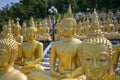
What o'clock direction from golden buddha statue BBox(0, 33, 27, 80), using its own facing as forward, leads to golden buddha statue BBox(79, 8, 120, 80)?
golden buddha statue BBox(79, 8, 120, 80) is roughly at 8 o'clock from golden buddha statue BBox(0, 33, 27, 80).

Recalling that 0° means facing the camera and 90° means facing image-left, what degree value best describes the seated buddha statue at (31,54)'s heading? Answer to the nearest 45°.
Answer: approximately 45°

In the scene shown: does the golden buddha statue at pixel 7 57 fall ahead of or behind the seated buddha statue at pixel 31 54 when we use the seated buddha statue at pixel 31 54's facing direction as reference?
ahead

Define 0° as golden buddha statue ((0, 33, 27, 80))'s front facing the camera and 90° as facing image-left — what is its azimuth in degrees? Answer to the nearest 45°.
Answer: approximately 45°

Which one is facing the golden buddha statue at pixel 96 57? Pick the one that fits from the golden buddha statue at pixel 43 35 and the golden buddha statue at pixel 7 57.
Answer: the golden buddha statue at pixel 43 35

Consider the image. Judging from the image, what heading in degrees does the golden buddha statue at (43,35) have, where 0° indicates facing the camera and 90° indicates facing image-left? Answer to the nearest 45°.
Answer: approximately 0°

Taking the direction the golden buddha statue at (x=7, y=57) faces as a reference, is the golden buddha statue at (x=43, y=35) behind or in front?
behind

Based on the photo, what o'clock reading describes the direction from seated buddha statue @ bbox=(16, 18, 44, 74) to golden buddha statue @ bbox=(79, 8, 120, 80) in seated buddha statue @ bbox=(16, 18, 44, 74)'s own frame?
The golden buddha statue is roughly at 10 o'clock from the seated buddha statue.

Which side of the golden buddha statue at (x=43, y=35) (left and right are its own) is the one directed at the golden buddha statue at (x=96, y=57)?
front
